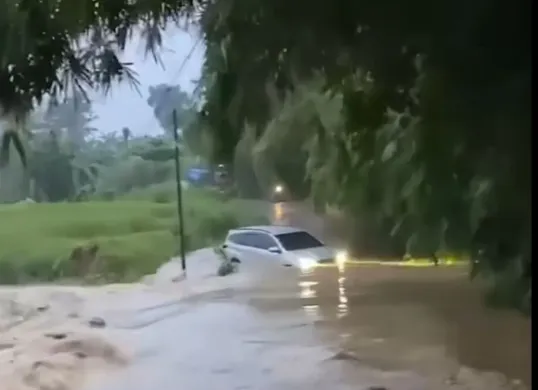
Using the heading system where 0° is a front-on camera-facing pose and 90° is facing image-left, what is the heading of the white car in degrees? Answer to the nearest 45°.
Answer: approximately 315°
